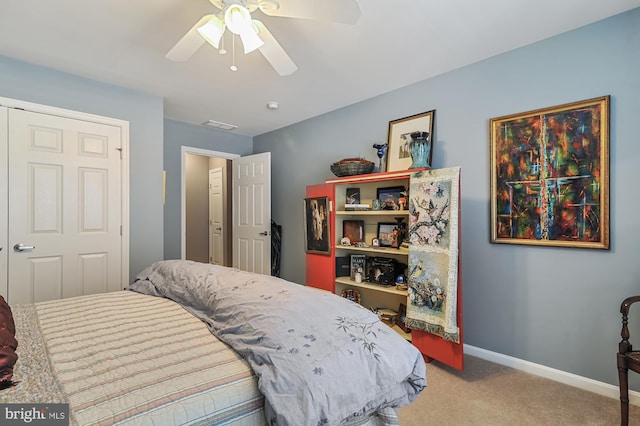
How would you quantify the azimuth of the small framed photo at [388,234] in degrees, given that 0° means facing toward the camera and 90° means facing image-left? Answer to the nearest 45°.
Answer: approximately 45°

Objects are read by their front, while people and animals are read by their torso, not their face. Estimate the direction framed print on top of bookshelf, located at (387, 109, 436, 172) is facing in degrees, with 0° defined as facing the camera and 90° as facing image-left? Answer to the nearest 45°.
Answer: approximately 45°

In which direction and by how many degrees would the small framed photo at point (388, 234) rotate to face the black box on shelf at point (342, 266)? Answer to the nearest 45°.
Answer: approximately 45° to its right

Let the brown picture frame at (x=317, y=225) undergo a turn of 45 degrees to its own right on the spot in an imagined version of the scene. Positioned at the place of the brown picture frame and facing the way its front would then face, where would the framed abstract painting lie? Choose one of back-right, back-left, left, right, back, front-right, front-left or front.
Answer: back-left

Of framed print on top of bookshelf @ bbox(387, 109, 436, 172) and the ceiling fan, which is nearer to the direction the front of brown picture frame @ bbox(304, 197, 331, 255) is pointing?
the ceiling fan
